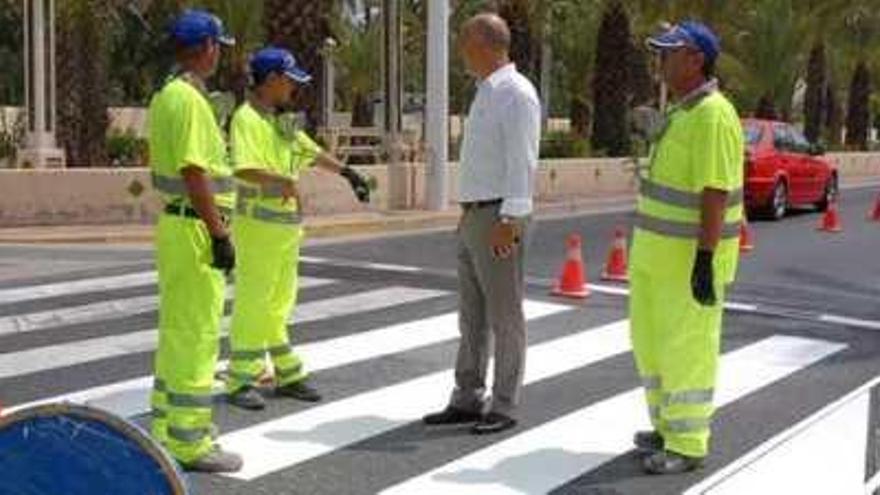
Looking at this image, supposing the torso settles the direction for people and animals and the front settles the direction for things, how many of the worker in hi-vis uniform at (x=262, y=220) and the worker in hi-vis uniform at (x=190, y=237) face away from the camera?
0

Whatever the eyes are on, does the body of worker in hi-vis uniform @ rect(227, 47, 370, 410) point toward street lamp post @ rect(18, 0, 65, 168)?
no

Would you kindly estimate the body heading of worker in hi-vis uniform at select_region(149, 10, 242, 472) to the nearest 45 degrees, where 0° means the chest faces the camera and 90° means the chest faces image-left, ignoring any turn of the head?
approximately 270°

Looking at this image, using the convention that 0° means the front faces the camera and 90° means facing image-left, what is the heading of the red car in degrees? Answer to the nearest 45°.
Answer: approximately 225°

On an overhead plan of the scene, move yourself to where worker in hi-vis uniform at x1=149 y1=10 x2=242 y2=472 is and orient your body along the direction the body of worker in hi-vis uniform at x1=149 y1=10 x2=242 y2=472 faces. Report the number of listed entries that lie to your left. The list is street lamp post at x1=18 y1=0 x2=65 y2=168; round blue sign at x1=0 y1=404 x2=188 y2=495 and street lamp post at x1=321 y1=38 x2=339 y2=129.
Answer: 2

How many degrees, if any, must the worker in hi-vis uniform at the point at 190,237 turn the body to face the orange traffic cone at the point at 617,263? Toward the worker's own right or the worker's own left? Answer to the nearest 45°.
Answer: approximately 45° to the worker's own left

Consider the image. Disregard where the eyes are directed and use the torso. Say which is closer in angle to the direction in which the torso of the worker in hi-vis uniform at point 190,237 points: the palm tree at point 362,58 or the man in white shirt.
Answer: the man in white shirt

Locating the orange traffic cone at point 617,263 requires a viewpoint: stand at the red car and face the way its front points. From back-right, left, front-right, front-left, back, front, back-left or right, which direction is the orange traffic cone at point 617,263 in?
back-right

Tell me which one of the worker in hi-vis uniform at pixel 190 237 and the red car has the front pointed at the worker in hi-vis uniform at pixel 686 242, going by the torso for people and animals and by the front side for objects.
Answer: the worker in hi-vis uniform at pixel 190 237

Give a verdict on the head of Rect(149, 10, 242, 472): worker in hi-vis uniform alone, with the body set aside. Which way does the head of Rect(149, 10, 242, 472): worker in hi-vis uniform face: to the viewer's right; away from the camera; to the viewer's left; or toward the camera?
to the viewer's right

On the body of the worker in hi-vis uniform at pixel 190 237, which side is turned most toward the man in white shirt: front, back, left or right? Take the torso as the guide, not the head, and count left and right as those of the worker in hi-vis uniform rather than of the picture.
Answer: front

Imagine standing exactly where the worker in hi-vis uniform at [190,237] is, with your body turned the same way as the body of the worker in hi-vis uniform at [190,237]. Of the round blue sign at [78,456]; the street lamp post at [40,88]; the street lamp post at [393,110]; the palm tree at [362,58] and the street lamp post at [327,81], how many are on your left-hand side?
4

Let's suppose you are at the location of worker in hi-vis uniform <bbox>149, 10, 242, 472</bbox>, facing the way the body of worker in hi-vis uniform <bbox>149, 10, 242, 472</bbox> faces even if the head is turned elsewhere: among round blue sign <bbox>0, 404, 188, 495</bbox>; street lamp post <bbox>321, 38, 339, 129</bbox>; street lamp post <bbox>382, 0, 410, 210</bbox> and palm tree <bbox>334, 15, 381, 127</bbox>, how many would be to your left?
3

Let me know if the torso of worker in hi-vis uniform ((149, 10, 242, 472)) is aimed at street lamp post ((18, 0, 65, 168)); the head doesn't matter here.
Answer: no

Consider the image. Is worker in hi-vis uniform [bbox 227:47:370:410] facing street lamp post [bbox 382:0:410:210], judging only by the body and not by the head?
no

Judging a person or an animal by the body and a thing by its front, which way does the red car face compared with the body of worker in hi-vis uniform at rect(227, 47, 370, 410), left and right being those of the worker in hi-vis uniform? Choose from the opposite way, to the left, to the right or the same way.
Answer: to the left

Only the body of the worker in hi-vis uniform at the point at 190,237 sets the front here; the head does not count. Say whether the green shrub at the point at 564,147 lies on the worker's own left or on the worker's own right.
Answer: on the worker's own left
